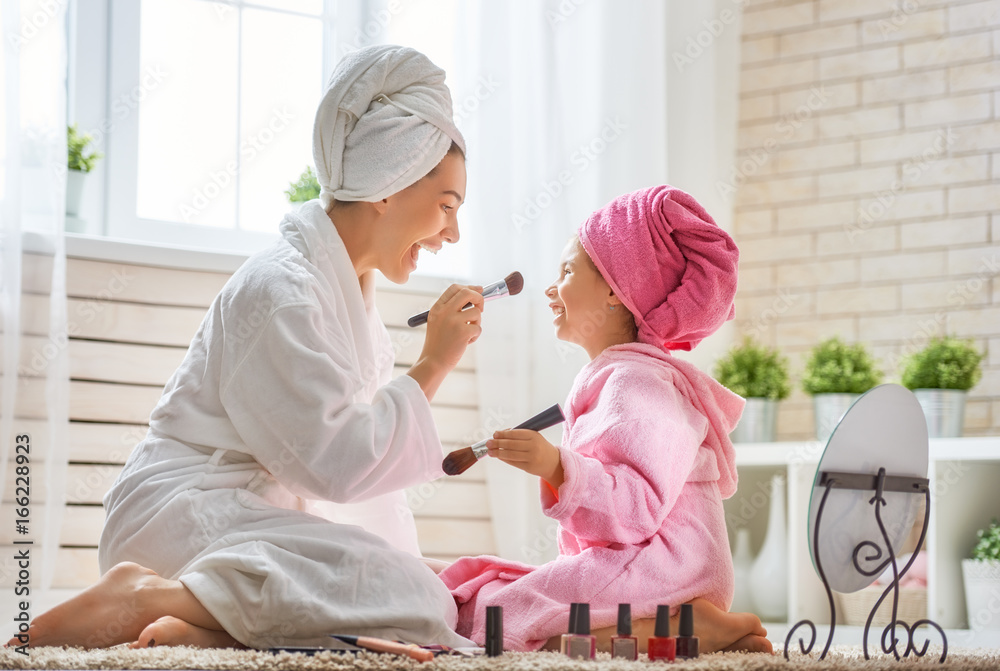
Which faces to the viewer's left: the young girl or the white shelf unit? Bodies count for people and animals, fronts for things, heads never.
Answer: the young girl

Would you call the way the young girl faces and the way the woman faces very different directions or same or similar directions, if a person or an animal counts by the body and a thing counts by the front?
very different directions

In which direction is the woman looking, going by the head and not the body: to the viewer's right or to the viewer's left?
to the viewer's right

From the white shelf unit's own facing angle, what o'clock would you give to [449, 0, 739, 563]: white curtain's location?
The white curtain is roughly at 3 o'clock from the white shelf unit.

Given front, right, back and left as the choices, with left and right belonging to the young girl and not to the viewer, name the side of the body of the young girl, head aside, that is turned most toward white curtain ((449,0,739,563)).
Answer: right

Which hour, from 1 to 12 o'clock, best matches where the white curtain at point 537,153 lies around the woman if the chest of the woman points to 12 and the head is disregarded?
The white curtain is roughly at 10 o'clock from the woman.

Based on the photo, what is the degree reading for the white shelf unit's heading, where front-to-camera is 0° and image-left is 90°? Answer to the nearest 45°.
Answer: approximately 0°

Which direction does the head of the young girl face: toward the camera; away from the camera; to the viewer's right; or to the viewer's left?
to the viewer's left

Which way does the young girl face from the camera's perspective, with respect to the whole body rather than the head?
to the viewer's left

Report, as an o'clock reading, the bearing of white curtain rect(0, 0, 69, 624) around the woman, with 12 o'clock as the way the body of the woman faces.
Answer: The white curtain is roughly at 8 o'clock from the woman.

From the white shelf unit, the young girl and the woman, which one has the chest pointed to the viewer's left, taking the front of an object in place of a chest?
the young girl

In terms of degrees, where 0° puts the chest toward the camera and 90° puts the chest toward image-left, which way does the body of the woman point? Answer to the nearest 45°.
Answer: approximately 270°
